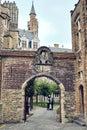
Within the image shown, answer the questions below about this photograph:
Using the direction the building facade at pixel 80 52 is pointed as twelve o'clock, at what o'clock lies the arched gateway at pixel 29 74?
The arched gateway is roughly at 12 o'clock from the building facade.

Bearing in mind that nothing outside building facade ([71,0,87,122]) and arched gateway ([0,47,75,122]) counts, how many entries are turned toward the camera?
1

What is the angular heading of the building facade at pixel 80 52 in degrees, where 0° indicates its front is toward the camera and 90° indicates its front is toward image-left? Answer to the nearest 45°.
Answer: approximately 90°

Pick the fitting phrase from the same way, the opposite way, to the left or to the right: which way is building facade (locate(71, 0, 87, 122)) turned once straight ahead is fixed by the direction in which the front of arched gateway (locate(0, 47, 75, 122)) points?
to the right

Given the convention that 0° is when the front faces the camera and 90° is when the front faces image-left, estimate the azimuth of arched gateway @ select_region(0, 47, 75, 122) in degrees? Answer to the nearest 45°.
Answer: approximately 0°

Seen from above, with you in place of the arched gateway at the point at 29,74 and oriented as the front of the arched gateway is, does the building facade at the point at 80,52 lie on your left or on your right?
on your left
